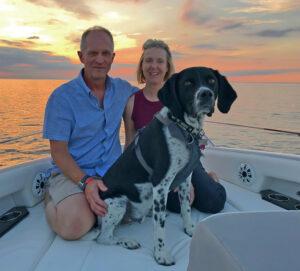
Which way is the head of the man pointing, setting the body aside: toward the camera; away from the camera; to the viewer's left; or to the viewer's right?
toward the camera

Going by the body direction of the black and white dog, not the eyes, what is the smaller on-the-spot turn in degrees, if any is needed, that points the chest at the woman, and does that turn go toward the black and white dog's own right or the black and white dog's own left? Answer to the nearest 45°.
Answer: approximately 135° to the black and white dog's own left

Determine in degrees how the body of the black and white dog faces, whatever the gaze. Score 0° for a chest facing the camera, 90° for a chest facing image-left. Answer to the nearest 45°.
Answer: approximately 315°

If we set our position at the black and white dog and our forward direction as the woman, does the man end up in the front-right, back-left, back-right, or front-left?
front-left

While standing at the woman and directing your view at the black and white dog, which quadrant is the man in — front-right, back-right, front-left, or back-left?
front-right

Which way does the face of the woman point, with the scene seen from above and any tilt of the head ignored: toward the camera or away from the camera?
toward the camera

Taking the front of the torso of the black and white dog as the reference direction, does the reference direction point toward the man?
no

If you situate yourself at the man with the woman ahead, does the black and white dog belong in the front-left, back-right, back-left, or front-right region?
front-right
